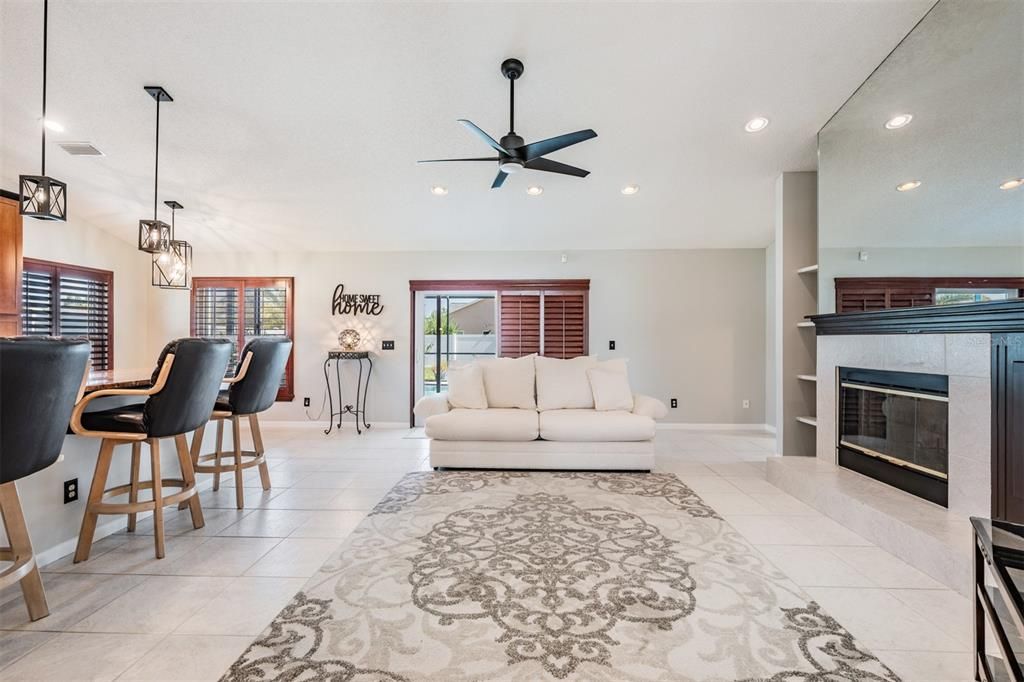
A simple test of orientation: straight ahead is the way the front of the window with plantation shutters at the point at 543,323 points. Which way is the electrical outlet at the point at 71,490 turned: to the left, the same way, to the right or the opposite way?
to the left

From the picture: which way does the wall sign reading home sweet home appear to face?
toward the camera

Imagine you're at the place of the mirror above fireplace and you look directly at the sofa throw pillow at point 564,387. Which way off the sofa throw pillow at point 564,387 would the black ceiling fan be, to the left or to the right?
left

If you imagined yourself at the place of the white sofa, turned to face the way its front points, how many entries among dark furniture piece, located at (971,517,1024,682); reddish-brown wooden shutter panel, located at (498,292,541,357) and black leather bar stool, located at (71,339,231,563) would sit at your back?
1

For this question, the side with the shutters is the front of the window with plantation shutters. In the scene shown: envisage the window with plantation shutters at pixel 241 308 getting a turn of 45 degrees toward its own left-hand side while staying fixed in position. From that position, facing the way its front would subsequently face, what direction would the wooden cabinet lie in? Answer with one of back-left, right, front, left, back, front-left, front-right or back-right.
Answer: right

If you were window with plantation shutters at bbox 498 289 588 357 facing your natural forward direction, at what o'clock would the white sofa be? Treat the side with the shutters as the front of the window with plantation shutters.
The white sofa is roughly at 12 o'clock from the window with plantation shutters.

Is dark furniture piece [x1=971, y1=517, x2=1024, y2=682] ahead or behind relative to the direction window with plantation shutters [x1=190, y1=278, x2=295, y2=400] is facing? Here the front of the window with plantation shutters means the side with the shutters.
ahead

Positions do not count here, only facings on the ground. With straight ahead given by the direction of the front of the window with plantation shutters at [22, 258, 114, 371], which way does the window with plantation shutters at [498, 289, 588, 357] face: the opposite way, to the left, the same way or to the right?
to the right

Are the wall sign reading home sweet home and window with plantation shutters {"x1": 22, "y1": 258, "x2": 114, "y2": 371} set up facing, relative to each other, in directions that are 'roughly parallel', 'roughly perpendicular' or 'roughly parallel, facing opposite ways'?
roughly perpendicular

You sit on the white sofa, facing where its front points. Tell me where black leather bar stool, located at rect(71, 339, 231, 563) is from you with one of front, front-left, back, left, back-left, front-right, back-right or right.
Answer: front-right

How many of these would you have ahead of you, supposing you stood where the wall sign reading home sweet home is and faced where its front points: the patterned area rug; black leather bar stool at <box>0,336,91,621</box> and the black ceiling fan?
3

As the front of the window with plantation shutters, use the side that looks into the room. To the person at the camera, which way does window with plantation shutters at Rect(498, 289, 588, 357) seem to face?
facing the viewer

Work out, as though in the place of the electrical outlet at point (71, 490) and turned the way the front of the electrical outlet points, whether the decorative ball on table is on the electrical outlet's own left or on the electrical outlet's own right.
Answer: on the electrical outlet's own left

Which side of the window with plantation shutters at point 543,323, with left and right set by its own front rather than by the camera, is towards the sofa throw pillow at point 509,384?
front

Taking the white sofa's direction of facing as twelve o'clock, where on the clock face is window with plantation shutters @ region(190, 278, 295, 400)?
The window with plantation shutters is roughly at 4 o'clock from the white sofa.
